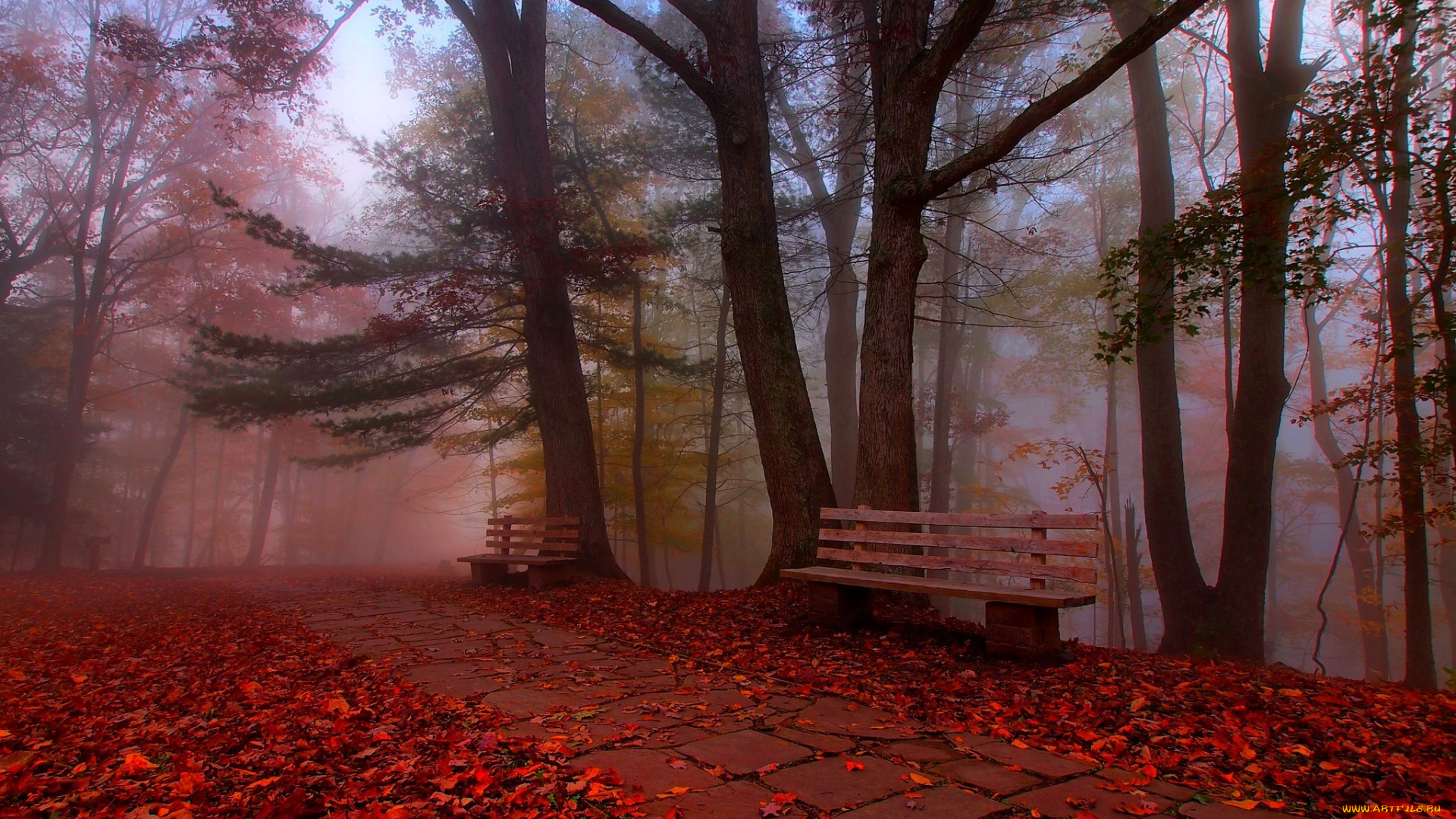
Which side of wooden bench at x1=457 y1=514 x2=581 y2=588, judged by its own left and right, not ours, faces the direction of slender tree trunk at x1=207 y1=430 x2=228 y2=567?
right

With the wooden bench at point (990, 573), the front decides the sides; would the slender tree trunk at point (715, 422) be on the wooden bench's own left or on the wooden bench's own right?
on the wooden bench's own right

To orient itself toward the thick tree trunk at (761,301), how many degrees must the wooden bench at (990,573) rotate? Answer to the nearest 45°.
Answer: approximately 90° to its right

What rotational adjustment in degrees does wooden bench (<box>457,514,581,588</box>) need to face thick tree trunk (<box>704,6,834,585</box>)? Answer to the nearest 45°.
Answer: approximately 90° to its left

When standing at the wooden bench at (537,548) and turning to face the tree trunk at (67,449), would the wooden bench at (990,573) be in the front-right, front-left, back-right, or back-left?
back-left

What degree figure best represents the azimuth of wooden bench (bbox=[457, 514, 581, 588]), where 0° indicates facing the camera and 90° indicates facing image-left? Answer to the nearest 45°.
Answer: approximately 45°

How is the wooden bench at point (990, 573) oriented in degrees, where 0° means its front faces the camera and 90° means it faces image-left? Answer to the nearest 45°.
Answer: approximately 45°

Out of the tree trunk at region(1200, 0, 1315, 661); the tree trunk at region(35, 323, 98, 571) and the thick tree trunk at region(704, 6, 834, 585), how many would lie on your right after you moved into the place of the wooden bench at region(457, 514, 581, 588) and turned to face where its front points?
1

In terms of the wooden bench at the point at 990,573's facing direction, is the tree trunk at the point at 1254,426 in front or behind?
behind

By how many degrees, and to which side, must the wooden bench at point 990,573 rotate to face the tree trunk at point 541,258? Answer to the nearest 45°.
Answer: approximately 90° to its right
